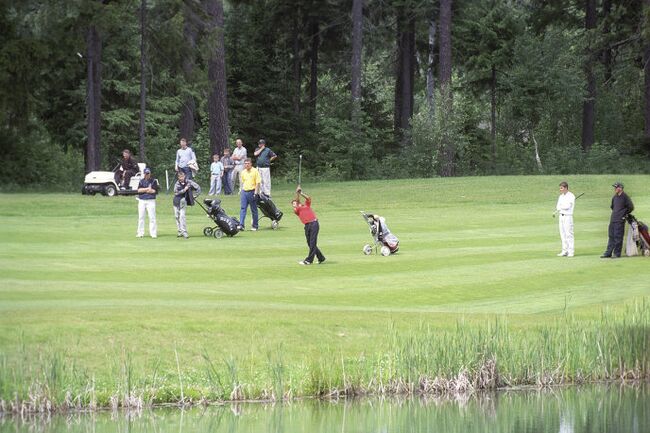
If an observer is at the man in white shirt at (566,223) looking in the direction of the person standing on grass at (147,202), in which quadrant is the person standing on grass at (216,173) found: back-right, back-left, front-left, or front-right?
front-right

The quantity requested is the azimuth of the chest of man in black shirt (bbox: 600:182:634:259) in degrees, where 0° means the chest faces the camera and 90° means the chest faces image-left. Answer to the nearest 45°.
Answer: approximately 45°

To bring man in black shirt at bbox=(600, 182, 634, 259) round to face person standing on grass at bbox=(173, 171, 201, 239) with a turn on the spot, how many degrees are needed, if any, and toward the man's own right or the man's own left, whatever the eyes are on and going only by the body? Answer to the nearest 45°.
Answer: approximately 45° to the man's own right

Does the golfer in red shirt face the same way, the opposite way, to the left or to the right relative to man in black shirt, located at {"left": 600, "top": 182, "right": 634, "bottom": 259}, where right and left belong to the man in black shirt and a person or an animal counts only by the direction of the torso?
the same way

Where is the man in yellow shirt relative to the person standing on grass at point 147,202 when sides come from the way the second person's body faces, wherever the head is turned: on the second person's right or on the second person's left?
on the second person's left

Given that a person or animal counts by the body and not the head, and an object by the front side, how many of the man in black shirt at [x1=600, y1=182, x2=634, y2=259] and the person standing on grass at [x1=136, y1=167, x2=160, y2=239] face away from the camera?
0

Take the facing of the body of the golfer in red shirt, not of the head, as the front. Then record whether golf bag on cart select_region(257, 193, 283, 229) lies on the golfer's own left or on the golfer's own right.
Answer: on the golfer's own right

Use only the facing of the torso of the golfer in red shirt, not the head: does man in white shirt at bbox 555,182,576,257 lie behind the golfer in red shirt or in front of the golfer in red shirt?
behind

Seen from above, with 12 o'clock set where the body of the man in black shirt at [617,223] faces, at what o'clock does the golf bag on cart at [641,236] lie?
The golf bag on cart is roughly at 7 o'clock from the man in black shirt.

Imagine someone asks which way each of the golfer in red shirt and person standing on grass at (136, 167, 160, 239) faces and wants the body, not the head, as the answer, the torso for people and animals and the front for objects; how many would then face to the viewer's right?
0

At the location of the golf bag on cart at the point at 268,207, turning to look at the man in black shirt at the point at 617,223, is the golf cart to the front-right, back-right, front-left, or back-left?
back-left

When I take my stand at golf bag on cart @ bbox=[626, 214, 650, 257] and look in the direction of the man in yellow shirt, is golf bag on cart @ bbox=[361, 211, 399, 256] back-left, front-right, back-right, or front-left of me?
front-left

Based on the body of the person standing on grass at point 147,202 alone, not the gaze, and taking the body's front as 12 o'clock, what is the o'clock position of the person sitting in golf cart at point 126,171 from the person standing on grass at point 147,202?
the person sitting in golf cart at point 126,171 is roughly at 6 o'clock from the person standing on grass at point 147,202.

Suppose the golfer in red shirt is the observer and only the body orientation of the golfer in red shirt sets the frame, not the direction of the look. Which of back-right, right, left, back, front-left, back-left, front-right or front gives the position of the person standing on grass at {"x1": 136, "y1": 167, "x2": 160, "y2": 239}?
right

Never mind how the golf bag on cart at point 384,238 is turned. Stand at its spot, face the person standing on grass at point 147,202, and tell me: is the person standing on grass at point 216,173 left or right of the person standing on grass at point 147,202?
right

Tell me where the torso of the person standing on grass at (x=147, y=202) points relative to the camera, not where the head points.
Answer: toward the camera

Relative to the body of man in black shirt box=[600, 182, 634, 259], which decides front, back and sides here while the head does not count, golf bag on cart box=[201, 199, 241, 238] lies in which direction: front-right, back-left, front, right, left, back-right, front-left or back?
front-right

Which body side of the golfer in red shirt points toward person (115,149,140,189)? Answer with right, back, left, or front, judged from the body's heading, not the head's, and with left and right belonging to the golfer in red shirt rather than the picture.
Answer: right

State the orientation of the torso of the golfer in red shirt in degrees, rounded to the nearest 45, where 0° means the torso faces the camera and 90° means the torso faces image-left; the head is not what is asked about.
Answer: approximately 45°
